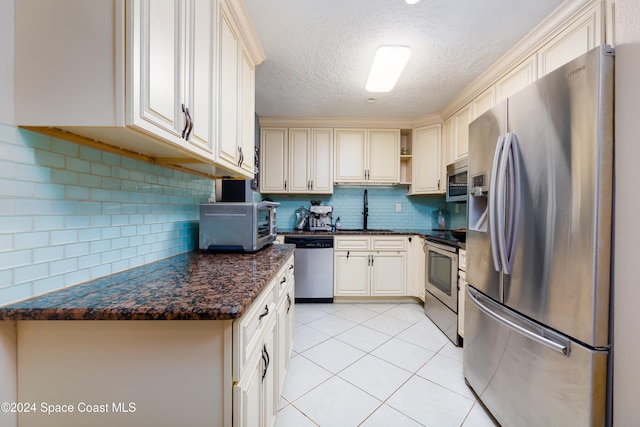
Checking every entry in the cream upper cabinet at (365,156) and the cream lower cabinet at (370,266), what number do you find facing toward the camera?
2

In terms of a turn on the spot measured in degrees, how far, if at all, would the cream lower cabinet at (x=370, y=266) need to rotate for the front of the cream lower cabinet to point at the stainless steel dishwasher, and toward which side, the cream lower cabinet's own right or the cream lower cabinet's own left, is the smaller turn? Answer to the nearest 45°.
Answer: approximately 90° to the cream lower cabinet's own right

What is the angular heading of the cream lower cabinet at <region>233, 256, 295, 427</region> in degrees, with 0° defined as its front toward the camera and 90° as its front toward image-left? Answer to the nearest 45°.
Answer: approximately 270°

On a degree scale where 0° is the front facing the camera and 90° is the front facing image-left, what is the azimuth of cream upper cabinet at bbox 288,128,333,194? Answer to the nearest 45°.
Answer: approximately 0°

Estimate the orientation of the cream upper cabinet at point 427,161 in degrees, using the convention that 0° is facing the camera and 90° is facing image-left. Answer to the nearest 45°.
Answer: approximately 45°
